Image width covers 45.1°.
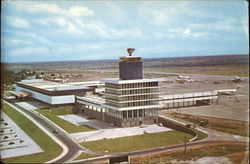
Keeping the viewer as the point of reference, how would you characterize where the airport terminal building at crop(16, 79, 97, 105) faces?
facing the viewer and to the left of the viewer

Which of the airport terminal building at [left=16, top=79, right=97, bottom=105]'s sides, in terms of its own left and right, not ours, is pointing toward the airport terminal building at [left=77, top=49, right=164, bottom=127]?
left
